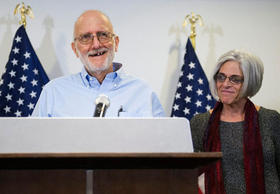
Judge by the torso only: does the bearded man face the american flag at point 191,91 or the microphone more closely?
the microphone

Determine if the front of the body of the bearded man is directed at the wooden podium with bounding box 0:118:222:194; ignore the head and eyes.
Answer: yes

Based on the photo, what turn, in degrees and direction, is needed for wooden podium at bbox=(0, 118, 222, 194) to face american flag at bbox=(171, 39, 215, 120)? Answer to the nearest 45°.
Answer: approximately 180°

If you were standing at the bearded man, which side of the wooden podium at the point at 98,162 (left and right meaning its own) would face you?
back

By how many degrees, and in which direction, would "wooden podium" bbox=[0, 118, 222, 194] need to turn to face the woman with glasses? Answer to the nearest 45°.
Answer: approximately 135° to its left

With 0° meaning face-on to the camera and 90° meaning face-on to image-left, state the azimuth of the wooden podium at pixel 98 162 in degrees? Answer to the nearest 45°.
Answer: approximately 0°

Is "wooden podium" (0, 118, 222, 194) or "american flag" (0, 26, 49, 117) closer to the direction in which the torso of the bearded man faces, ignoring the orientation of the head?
the wooden podium

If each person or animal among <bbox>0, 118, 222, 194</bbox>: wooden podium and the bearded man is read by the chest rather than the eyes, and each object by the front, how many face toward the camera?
2

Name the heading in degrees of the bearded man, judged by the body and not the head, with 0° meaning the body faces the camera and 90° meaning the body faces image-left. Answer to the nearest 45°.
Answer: approximately 0°

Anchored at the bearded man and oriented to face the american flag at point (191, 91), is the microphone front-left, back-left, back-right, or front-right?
back-right

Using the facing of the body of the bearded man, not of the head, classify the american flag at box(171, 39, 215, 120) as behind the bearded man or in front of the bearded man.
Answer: behind
